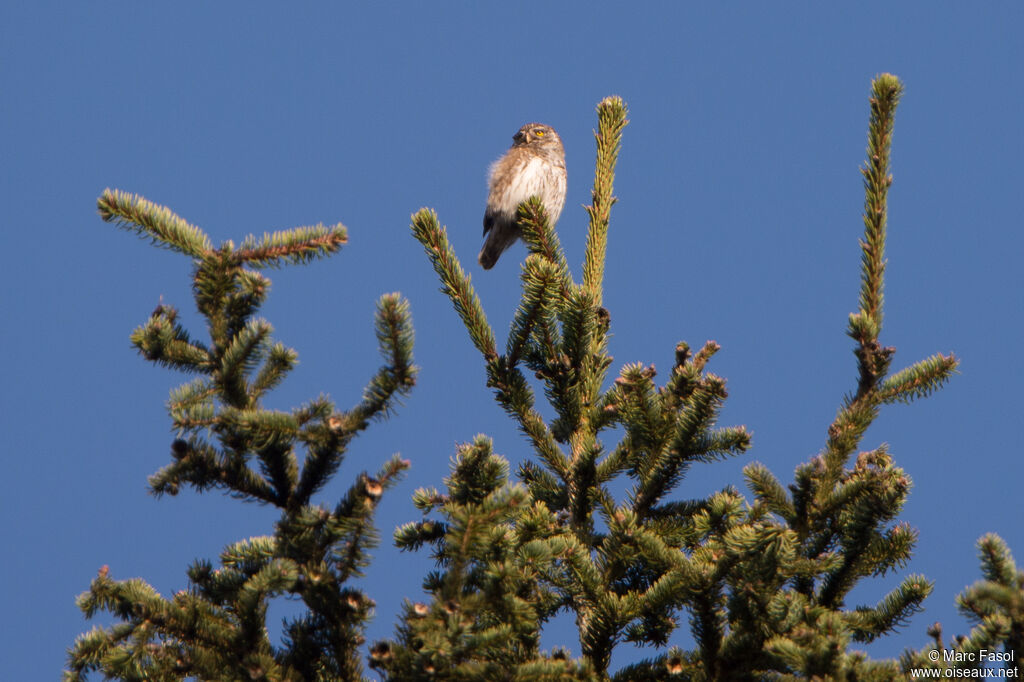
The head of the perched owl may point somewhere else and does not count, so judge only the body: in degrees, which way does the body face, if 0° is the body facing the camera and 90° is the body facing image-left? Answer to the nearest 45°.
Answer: approximately 315°
